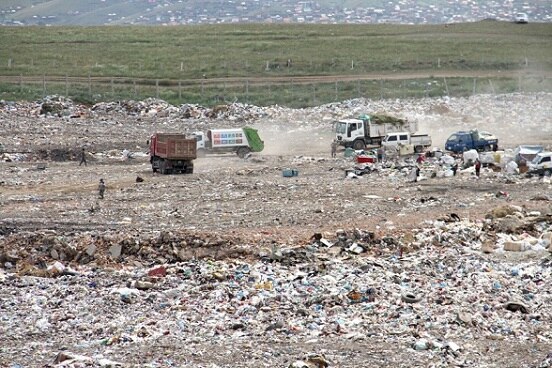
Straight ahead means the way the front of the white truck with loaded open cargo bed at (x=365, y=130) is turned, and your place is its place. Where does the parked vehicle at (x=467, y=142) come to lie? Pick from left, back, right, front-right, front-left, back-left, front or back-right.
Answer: back-left

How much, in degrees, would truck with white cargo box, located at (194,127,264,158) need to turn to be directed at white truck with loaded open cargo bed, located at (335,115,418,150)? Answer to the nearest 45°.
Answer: approximately 180°

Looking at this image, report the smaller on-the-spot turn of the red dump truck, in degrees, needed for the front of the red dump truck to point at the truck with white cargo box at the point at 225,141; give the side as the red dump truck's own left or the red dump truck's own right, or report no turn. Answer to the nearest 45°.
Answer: approximately 90° to the red dump truck's own right

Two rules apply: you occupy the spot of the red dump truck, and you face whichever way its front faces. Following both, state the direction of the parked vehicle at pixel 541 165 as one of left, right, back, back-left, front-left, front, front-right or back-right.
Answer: back-right

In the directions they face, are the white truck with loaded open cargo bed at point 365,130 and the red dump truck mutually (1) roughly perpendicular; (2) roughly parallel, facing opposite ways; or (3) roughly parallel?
roughly perpendicular

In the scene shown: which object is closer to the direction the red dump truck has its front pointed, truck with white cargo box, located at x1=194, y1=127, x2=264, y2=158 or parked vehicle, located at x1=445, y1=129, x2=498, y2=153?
the truck with white cargo box

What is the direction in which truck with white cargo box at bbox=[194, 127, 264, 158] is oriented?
to the viewer's left

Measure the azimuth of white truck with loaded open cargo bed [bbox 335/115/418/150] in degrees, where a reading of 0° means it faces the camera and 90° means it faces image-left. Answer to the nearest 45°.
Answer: approximately 45°

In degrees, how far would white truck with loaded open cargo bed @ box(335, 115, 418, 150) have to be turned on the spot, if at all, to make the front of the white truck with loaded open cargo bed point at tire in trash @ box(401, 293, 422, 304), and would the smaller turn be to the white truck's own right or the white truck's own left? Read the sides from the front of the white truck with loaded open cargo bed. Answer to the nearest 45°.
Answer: approximately 45° to the white truck's own left

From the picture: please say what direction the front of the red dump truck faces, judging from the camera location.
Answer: facing away from the viewer and to the left of the viewer
